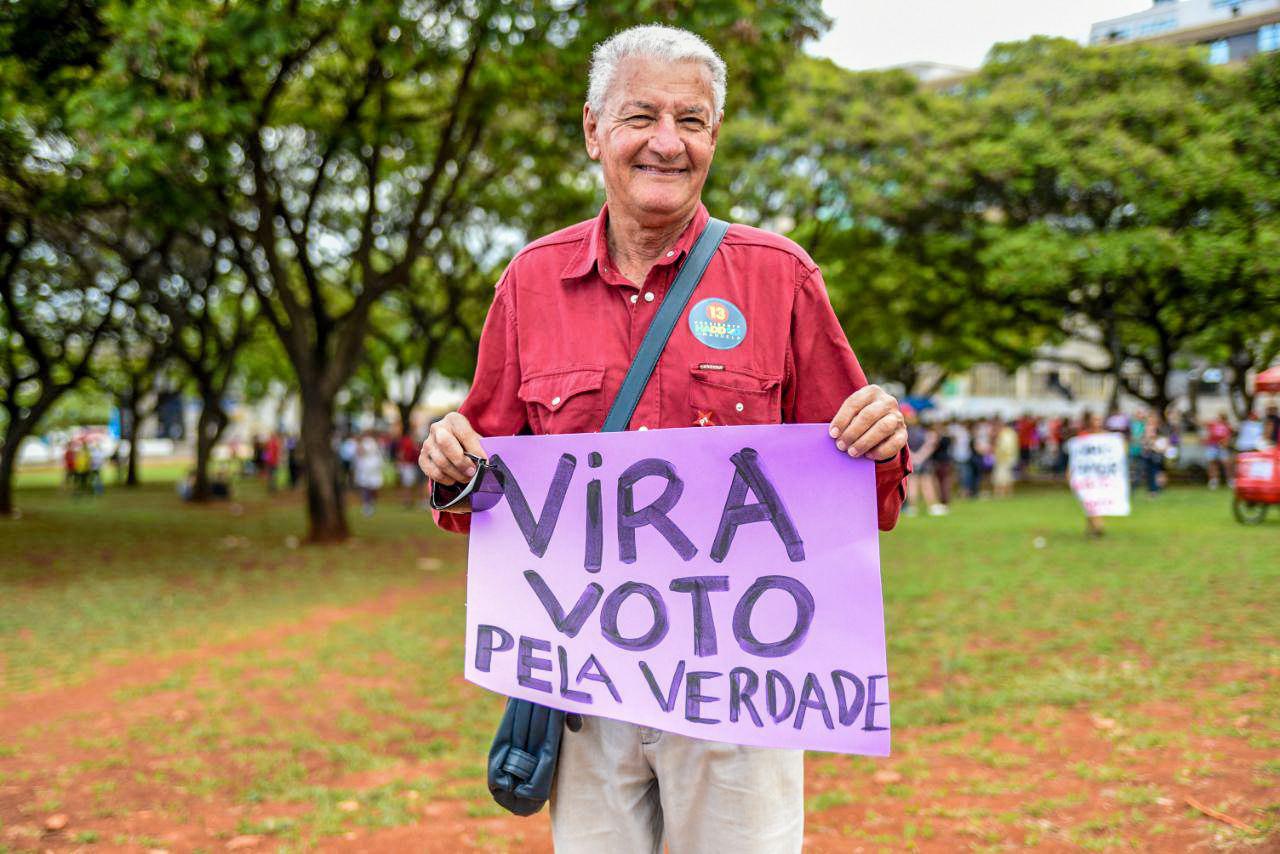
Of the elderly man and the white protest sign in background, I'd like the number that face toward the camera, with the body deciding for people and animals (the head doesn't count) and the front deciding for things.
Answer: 2

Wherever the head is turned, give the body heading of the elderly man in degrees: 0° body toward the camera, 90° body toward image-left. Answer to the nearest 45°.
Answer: approximately 0°

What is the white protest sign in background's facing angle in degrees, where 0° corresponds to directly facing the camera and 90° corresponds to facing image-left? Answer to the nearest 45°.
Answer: approximately 0°

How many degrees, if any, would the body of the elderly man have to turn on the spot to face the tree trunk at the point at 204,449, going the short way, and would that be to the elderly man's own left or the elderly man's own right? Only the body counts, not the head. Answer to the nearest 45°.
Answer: approximately 135° to the elderly man's own right

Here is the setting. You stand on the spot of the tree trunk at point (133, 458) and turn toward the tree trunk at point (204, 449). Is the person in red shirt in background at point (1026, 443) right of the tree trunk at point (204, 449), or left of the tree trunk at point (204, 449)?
left

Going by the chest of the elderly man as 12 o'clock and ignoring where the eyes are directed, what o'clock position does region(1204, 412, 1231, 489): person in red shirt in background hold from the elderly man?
The person in red shirt in background is roughly at 7 o'clock from the elderly man.

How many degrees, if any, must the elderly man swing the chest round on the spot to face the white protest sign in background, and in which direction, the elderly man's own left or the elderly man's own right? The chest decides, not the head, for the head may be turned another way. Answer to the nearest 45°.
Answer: approximately 135° to the elderly man's own left

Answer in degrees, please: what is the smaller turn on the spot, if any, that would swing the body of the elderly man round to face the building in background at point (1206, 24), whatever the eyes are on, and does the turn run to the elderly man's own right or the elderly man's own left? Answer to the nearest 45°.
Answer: approximately 135° to the elderly man's own left
